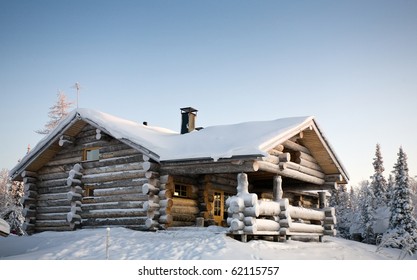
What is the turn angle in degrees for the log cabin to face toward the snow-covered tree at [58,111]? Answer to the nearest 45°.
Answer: approximately 180°

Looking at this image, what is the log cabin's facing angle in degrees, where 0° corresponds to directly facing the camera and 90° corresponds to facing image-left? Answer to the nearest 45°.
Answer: approximately 315°

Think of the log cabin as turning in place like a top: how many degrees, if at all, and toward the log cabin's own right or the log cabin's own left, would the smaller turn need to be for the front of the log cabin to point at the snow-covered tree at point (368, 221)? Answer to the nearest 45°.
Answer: approximately 90° to the log cabin's own left

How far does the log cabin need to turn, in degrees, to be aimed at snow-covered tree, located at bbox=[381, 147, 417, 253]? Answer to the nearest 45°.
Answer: approximately 90° to its left

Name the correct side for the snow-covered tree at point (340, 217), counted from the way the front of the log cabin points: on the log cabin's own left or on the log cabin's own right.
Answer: on the log cabin's own left

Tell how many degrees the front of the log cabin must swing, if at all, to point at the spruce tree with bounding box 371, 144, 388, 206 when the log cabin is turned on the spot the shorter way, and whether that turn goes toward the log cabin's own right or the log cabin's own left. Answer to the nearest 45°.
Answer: approximately 90° to the log cabin's own left
